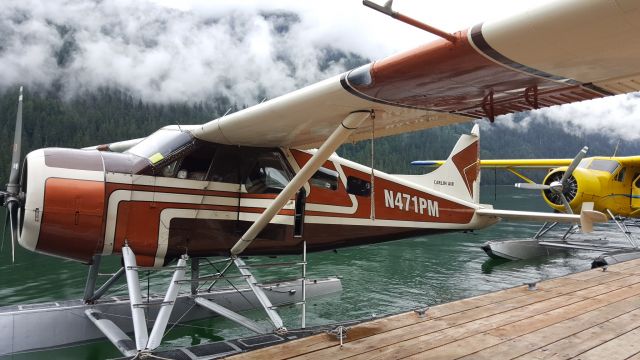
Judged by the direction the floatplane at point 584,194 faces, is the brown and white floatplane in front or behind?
in front

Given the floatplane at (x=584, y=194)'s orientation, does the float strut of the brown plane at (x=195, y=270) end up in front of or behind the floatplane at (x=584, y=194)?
in front

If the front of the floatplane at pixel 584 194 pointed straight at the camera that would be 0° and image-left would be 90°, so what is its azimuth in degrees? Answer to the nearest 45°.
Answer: approximately 45°
